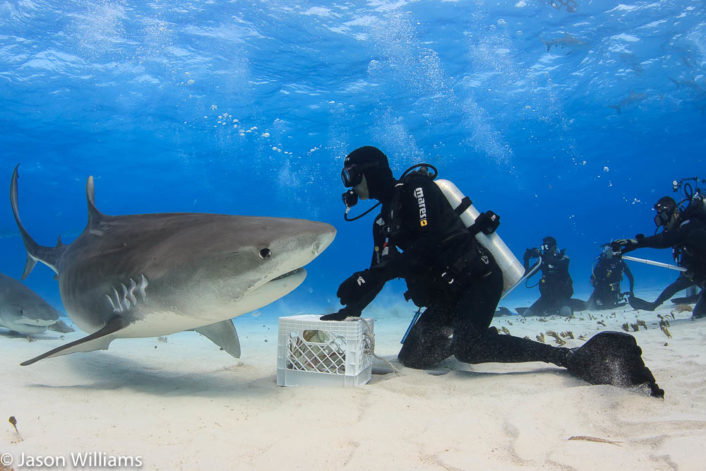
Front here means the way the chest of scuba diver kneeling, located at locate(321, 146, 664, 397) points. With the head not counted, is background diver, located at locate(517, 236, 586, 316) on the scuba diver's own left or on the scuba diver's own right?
on the scuba diver's own right

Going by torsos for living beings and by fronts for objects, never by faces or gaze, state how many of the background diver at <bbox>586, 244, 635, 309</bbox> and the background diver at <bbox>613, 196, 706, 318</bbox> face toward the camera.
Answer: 1

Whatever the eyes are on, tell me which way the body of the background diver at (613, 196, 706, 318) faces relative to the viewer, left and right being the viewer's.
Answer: facing to the left of the viewer

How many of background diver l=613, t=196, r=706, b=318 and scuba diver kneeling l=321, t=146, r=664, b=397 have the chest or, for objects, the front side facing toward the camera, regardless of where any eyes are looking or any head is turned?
0

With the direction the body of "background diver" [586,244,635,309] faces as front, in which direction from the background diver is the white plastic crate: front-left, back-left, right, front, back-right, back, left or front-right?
front

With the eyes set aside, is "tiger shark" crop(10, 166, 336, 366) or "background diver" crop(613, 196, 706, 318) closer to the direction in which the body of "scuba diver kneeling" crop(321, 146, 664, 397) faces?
the tiger shark

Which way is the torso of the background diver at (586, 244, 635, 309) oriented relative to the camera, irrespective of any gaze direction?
toward the camera

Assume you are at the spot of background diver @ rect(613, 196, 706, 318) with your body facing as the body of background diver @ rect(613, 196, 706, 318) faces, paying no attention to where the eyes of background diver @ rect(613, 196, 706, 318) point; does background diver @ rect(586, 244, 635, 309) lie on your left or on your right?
on your right

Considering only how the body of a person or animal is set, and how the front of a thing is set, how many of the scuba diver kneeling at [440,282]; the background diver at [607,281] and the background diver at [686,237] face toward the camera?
1

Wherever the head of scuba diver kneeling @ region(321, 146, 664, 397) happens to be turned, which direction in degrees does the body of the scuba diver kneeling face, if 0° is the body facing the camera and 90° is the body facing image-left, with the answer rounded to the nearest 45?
approximately 90°

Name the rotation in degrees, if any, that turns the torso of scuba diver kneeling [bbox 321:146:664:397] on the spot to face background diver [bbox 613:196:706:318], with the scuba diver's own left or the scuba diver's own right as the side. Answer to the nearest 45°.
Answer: approximately 135° to the scuba diver's own right
